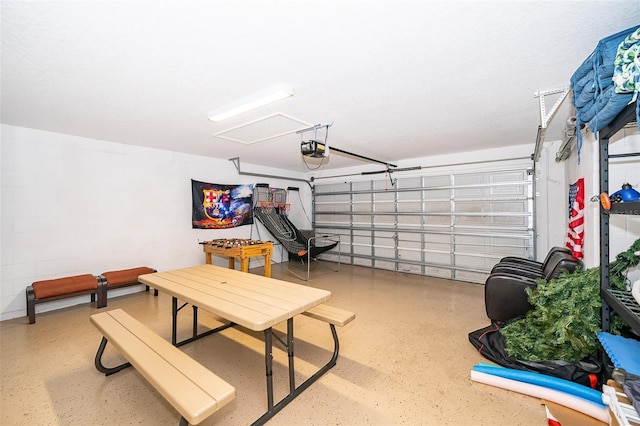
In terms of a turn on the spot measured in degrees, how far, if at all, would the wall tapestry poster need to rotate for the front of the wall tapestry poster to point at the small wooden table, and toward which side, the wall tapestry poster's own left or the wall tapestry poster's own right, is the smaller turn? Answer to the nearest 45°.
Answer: approximately 45° to the wall tapestry poster's own right

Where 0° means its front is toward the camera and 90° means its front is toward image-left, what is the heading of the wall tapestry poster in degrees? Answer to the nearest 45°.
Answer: approximately 315°

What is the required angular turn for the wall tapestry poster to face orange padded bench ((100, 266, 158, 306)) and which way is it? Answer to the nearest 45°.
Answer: approximately 90° to its right

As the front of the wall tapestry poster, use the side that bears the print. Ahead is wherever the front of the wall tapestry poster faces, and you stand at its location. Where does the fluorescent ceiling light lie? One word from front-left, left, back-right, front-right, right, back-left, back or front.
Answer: front-right
